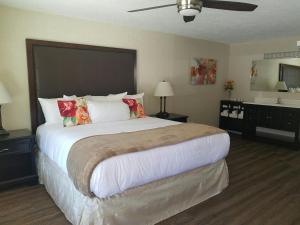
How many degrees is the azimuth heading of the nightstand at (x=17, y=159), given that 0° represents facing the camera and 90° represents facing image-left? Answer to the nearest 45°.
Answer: approximately 315°

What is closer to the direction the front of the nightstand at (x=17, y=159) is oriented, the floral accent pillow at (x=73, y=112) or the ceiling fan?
the ceiling fan

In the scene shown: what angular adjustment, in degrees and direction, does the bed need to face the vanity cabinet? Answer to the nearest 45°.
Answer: approximately 90° to its left

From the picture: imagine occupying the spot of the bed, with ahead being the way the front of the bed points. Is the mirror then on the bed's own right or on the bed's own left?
on the bed's own left

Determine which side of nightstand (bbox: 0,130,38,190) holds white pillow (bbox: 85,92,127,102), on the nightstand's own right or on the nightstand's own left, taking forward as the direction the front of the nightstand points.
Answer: on the nightstand's own left

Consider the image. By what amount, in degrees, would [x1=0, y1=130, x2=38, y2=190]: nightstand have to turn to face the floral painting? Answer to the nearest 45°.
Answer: approximately 45° to its left

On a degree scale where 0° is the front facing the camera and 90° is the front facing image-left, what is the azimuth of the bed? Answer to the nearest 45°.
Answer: approximately 315°
